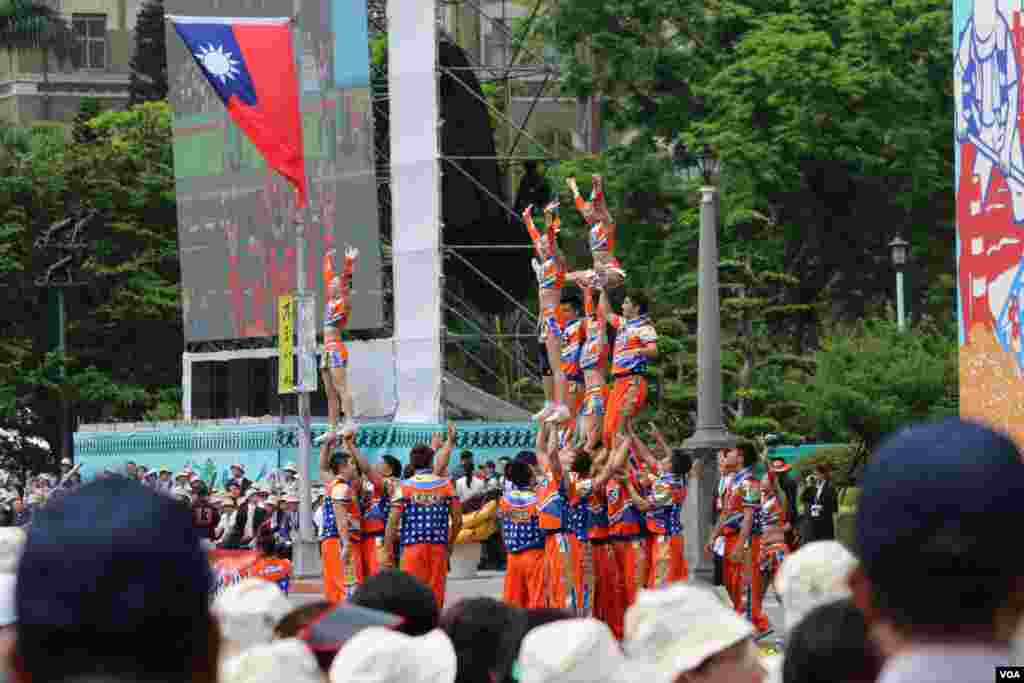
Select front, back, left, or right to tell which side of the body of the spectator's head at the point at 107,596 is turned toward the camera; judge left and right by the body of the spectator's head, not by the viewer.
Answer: back

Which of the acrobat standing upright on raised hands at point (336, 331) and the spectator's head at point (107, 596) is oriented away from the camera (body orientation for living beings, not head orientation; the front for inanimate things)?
the spectator's head

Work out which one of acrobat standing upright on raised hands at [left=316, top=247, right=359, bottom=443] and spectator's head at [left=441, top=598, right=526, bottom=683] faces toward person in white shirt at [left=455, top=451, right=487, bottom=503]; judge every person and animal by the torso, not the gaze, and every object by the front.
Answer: the spectator's head

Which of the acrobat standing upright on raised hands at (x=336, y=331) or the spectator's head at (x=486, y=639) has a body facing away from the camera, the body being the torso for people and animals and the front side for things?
the spectator's head

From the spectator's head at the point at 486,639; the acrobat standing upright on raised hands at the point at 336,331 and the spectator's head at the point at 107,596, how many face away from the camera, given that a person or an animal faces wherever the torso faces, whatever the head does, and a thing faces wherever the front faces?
2

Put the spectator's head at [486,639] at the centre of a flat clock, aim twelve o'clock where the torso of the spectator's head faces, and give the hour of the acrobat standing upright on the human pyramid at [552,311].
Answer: The acrobat standing upright on the human pyramid is roughly at 12 o'clock from the spectator's head.

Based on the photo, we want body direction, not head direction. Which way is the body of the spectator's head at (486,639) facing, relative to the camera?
away from the camera

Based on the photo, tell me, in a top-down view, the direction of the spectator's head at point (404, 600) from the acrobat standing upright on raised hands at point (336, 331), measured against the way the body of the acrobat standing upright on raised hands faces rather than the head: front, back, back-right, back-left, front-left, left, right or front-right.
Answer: front-left

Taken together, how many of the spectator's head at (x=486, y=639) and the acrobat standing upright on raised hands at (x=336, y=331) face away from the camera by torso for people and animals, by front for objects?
1

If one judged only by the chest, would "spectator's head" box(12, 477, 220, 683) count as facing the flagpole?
yes

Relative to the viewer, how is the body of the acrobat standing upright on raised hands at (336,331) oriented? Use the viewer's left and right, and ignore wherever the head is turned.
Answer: facing the viewer and to the left of the viewer

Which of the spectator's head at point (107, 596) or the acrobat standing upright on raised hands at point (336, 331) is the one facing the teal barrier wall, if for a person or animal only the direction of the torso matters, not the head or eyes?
the spectator's head

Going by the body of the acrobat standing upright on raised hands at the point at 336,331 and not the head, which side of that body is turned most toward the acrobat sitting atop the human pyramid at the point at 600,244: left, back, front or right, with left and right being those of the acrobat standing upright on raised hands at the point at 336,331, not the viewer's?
left
